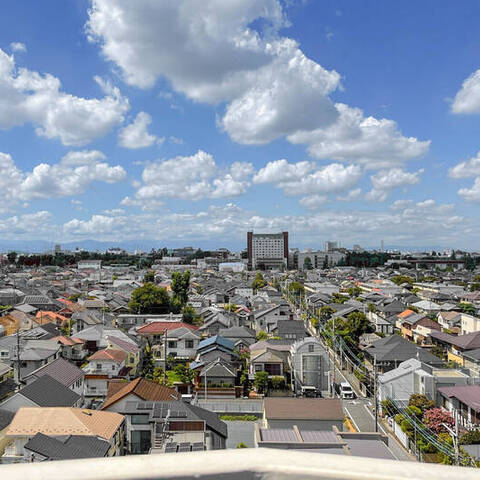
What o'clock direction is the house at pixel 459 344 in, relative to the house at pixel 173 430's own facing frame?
the house at pixel 459 344 is roughly at 8 o'clock from the house at pixel 173 430.

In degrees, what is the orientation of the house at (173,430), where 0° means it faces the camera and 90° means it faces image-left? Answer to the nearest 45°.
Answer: approximately 0°

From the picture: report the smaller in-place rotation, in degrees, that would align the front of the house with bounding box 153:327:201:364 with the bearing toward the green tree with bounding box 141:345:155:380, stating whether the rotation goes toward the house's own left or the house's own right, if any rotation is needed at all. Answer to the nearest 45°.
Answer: approximately 45° to the house's own right

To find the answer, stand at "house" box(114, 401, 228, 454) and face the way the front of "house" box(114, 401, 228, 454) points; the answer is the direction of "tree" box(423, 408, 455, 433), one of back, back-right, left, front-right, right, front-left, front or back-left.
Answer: left

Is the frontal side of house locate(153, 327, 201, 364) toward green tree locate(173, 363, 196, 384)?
yes

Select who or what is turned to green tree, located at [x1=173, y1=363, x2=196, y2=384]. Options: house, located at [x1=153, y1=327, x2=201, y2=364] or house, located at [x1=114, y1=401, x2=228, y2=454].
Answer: house, located at [x1=153, y1=327, x2=201, y2=364]

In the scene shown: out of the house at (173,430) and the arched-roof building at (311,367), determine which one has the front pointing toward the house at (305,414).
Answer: the arched-roof building at (311,367)

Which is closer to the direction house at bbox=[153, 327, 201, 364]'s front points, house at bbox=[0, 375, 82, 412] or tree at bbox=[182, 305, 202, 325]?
the house

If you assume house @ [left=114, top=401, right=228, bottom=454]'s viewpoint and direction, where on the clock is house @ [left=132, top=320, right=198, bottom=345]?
house @ [left=132, top=320, right=198, bottom=345] is roughly at 6 o'clock from house @ [left=114, top=401, right=228, bottom=454].

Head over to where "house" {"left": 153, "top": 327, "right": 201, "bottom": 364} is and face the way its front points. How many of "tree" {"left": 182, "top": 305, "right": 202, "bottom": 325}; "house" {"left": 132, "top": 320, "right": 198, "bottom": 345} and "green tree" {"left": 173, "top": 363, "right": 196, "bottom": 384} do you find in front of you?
1

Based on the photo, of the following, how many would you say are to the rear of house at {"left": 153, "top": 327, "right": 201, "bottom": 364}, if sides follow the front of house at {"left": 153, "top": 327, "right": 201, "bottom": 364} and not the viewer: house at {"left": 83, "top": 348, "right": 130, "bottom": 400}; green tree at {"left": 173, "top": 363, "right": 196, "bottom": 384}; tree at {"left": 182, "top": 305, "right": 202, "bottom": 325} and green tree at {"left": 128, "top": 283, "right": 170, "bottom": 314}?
2

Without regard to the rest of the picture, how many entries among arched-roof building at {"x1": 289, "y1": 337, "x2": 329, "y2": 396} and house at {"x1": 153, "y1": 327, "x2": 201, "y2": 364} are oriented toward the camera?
2

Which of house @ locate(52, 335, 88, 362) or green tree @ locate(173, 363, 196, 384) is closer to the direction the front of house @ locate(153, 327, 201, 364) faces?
the green tree

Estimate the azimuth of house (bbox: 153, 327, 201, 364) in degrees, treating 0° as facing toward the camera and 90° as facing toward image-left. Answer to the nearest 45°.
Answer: approximately 0°

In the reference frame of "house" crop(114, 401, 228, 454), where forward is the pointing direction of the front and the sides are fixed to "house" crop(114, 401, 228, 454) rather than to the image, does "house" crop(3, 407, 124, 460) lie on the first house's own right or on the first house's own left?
on the first house's own right
